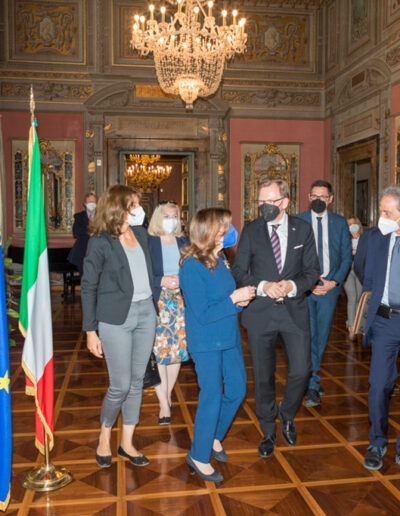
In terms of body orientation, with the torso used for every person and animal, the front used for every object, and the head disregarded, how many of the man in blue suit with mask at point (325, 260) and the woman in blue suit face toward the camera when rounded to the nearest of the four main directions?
1

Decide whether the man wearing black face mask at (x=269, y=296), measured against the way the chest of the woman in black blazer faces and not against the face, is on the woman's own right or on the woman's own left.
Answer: on the woman's own left

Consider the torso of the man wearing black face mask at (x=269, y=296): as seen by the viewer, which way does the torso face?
toward the camera

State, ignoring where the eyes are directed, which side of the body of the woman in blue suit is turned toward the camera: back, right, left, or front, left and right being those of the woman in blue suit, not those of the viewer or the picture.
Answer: right

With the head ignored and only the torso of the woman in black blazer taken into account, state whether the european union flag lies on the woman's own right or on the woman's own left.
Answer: on the woman's own right

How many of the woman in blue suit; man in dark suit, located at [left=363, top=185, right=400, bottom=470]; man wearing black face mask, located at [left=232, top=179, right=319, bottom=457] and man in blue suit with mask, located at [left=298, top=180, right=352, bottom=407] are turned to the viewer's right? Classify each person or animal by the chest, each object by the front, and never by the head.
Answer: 1

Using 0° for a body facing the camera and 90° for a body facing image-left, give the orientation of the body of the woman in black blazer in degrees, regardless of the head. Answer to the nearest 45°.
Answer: approximately 315°

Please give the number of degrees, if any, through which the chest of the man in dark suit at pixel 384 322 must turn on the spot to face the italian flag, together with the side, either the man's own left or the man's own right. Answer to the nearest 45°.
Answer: approximately 45° to the man's own right

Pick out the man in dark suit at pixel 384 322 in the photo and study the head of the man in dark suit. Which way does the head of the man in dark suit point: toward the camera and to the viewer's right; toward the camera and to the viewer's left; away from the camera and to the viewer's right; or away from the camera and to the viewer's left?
toward the camera and to the viewer's left

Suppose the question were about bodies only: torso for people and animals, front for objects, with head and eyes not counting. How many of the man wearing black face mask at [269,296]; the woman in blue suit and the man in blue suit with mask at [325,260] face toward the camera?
2

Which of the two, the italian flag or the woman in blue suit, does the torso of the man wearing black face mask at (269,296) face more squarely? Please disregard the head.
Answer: the woman in blue suit

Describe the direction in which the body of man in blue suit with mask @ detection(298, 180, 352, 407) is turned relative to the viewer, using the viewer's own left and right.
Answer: facing the viewer

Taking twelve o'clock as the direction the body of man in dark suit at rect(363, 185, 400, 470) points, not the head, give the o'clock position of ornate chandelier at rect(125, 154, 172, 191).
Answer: The ornate chandelier is roughly at 5 o'clock from the man in dark suit.

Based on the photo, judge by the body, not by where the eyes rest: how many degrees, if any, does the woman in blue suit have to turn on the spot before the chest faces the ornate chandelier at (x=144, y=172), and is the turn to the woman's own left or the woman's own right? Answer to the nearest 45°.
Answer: approximately 90° to the woman's own left
